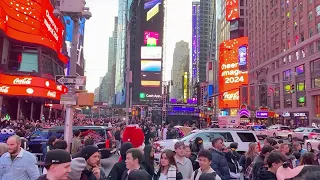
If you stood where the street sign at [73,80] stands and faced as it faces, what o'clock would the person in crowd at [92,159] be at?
The person in crowd is roughly at 12 o'clock from the street sign.

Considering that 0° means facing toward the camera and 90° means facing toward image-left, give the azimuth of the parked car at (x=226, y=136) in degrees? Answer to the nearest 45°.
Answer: approximately 90°

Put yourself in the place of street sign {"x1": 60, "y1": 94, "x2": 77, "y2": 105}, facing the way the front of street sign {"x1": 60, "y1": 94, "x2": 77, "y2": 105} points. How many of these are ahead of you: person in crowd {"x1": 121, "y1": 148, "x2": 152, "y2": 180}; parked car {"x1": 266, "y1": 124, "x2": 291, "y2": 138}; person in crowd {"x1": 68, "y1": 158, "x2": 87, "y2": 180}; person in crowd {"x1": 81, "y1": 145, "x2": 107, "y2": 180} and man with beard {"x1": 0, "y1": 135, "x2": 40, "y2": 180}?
4

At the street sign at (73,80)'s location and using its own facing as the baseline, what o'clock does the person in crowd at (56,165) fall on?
The person in crowd is roughly at 12 o'clock from the street sign.

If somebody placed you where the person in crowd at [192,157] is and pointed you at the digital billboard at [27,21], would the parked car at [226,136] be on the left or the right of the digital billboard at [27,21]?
right

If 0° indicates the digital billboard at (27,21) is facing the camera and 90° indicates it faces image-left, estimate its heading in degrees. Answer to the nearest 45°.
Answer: approximately 315°

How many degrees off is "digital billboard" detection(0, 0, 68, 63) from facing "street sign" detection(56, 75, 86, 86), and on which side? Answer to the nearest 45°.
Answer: approximately 45° to its right
